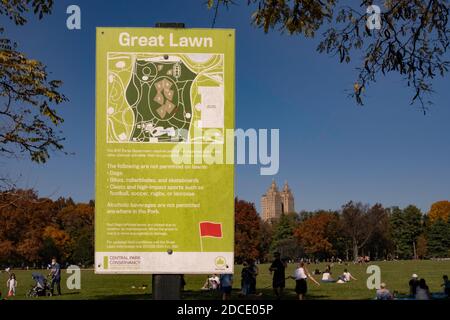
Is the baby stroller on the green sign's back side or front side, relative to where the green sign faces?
on the back side

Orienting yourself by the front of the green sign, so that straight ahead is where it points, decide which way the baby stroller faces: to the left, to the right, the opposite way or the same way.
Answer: to the right

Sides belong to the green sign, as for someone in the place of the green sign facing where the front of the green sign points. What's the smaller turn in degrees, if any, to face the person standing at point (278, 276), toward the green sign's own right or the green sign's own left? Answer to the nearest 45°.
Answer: approximately 180°

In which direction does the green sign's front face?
toward the camera

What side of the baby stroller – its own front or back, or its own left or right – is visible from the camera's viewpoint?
left
